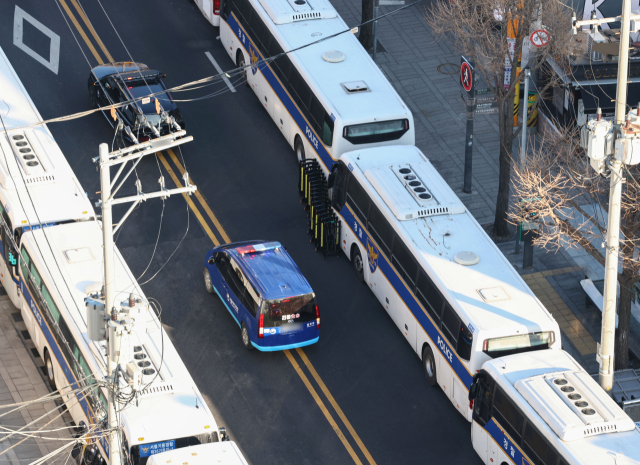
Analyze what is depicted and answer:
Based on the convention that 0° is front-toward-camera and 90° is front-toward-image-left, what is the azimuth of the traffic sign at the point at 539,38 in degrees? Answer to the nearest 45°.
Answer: approximately 0°

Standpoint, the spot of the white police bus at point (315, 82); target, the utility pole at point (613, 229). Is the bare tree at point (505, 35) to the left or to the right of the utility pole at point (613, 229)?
left

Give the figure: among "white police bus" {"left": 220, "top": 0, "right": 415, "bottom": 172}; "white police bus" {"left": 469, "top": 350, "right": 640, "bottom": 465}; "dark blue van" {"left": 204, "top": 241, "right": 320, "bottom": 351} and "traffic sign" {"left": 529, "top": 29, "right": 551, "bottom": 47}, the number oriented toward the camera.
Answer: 1

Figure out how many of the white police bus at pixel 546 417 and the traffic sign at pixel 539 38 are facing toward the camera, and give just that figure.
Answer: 1

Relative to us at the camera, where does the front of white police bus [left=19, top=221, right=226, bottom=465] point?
facing the viewer and to the right of the viewer

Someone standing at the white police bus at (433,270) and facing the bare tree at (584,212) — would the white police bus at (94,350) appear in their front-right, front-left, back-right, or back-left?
back-right

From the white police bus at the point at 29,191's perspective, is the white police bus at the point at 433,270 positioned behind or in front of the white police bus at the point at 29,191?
in front

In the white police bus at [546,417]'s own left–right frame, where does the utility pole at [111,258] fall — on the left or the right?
on its left

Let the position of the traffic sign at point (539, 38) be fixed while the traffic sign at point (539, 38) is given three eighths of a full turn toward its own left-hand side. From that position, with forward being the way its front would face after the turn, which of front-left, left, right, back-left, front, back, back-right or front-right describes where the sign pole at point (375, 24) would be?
left

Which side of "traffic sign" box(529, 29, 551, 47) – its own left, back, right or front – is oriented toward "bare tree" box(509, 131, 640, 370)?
front

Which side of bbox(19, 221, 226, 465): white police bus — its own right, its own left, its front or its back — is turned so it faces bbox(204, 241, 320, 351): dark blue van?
left

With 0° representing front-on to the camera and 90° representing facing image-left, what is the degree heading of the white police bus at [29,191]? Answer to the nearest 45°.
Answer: approximately 315°

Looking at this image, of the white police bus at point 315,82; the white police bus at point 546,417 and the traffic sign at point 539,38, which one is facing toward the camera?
the traffic sign

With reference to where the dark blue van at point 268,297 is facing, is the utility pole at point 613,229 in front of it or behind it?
behind

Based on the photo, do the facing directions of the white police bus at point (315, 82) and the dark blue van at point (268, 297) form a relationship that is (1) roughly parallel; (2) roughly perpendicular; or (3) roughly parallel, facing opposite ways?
roughly parallel

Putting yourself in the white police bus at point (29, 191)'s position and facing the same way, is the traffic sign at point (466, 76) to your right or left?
on your left
